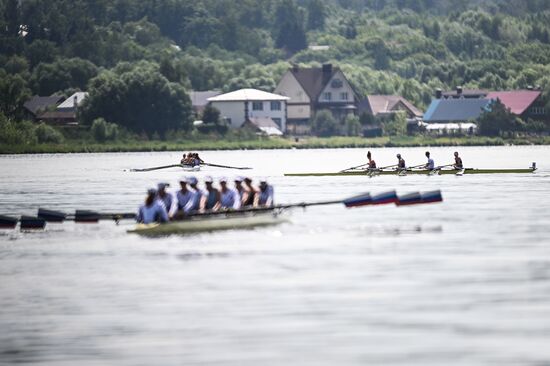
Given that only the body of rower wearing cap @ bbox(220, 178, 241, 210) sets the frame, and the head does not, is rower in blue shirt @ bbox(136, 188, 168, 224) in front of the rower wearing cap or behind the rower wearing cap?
in front

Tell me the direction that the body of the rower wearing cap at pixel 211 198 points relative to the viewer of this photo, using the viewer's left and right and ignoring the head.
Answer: facing the viewer and to the left of the viewer

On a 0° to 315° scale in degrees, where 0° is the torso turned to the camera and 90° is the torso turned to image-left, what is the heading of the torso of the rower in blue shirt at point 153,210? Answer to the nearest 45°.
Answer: approximately 225°

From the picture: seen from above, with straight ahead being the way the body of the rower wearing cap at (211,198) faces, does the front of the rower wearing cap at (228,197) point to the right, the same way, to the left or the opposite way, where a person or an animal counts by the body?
the same way

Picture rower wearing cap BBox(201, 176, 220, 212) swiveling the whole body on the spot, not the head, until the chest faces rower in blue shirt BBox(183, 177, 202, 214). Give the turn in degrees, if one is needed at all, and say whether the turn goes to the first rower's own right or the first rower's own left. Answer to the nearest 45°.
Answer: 0° — they already face them

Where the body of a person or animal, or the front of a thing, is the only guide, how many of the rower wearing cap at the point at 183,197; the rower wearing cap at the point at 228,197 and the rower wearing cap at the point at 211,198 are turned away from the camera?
0

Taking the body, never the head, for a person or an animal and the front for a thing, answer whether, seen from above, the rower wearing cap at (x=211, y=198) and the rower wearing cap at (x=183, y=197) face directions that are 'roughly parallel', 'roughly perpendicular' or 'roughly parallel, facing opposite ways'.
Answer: roughly parallel

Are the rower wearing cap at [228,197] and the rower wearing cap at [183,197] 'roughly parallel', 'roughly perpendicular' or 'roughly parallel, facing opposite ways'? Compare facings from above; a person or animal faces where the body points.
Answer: roughly parallel

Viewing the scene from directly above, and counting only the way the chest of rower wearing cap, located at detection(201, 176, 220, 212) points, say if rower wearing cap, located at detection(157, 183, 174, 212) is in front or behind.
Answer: in front
